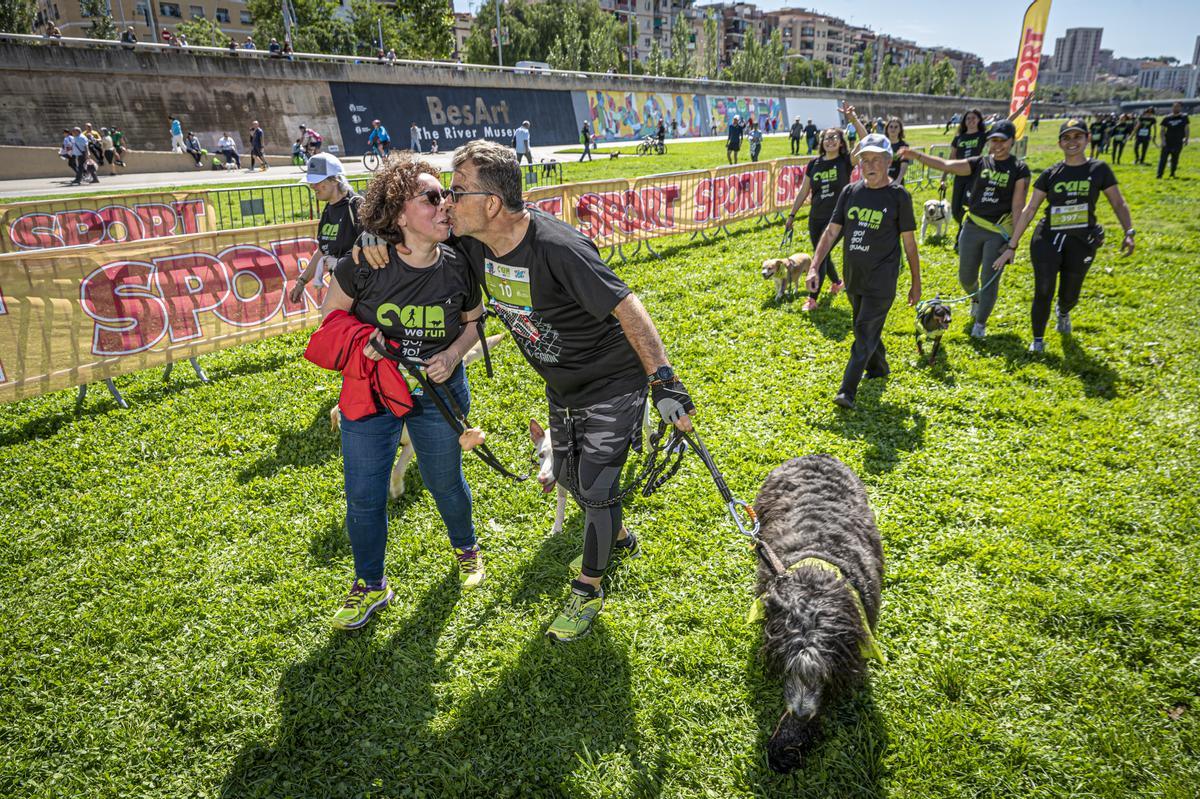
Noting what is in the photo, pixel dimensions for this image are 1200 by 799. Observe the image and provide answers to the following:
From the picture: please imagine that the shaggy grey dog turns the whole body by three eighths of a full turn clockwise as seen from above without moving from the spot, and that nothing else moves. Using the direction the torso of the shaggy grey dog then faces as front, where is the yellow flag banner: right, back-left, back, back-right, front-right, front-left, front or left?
front-right

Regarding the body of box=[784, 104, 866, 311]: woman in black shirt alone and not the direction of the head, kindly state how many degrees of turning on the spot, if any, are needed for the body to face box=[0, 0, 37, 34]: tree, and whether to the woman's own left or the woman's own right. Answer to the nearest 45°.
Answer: approximately 135° to the woman's own right

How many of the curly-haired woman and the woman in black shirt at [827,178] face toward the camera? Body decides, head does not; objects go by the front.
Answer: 2

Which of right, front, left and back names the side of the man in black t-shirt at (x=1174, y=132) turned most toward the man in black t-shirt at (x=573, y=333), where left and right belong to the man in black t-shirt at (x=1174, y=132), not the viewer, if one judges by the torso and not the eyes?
front

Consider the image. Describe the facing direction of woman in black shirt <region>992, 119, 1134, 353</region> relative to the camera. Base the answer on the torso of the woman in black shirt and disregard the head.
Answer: toward the camera

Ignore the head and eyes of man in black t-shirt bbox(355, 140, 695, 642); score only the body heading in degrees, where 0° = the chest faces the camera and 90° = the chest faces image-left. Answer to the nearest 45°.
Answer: approximately 45°

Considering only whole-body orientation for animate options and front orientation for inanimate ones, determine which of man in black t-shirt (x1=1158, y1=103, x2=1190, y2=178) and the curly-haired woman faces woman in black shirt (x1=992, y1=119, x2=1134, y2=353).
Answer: the man in black t-shirt

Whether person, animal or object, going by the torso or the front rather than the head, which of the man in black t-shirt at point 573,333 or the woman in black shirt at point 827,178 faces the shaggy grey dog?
the woman in black shirt

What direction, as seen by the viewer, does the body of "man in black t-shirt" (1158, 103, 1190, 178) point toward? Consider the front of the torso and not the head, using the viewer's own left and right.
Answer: facing the viewer

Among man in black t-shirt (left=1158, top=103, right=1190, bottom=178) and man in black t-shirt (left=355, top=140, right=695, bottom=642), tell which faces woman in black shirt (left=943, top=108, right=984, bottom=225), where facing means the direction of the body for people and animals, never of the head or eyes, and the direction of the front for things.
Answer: man in black t-shirt (left=1158, top=103, right=1190, bottom=178)

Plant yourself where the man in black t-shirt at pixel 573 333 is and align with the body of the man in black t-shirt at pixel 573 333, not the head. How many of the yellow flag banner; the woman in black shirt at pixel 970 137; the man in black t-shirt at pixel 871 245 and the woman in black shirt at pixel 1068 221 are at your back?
4

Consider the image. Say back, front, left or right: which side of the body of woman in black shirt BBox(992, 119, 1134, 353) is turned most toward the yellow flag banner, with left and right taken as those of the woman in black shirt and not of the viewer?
back

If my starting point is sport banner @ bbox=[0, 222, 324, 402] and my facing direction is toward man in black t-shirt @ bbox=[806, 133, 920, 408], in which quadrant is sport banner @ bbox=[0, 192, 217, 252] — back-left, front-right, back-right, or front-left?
back-left

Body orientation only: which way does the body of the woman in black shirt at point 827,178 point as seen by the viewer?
toward the camera

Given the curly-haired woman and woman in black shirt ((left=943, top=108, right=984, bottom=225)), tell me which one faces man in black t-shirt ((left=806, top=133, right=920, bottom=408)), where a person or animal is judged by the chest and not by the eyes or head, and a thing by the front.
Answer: the woman in black shirt

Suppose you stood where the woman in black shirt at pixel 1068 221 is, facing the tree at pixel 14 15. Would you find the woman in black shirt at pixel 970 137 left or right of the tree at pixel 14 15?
right

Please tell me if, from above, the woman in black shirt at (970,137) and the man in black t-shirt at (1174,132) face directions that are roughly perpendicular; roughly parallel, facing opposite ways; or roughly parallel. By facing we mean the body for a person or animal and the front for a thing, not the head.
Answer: roughly parallel

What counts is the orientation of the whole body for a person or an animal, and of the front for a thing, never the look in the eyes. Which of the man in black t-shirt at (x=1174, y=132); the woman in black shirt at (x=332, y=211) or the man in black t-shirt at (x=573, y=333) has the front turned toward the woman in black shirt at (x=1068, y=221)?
the man in black t-shirt at (x=1174, y=132)
